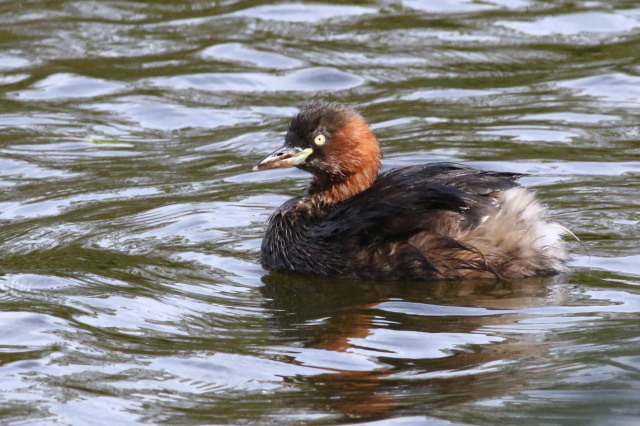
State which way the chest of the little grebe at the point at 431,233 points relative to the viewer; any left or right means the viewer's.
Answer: facing to the left of the viewer
